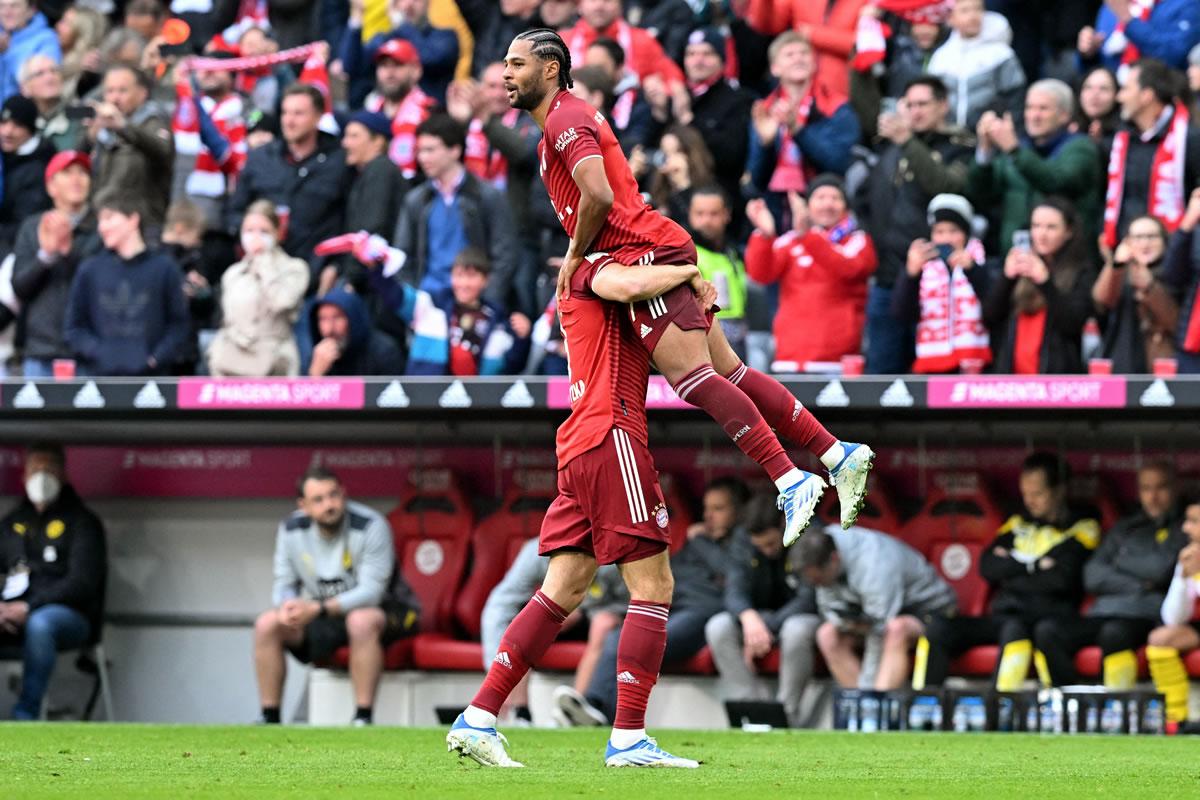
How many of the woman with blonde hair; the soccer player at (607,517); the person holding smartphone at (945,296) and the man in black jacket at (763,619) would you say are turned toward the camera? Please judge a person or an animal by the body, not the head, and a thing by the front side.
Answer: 3

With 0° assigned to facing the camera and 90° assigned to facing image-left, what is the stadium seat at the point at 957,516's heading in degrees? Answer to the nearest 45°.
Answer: approximately 0°

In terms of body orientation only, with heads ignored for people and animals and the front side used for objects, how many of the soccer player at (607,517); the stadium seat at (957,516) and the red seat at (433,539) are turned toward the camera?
2

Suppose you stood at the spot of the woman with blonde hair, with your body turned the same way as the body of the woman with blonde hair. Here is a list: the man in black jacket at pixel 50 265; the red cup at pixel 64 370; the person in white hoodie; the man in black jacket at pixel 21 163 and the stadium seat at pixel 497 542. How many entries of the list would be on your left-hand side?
2

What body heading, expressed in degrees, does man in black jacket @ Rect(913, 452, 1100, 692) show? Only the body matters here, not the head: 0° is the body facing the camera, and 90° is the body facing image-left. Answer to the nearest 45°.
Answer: approximately 45°

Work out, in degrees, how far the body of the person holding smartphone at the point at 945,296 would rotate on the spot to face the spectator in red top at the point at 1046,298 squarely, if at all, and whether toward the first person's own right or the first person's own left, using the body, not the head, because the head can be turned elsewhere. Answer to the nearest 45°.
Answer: approximately 90° to the first person's own left
